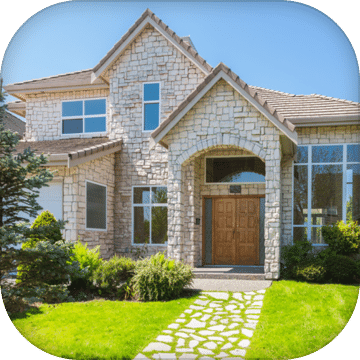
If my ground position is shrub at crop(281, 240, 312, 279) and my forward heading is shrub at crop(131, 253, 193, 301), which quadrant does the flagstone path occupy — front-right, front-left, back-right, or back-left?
front-left

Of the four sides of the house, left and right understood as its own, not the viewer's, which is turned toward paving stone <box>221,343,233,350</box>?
front

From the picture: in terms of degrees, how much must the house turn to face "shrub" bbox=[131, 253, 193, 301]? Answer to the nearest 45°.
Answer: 0° — it already faces it

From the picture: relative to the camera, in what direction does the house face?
facing the viewer

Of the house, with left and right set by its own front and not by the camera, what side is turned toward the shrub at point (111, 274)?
front

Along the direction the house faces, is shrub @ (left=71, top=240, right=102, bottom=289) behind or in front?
in front

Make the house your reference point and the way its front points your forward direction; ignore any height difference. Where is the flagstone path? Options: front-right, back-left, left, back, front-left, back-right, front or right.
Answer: front
